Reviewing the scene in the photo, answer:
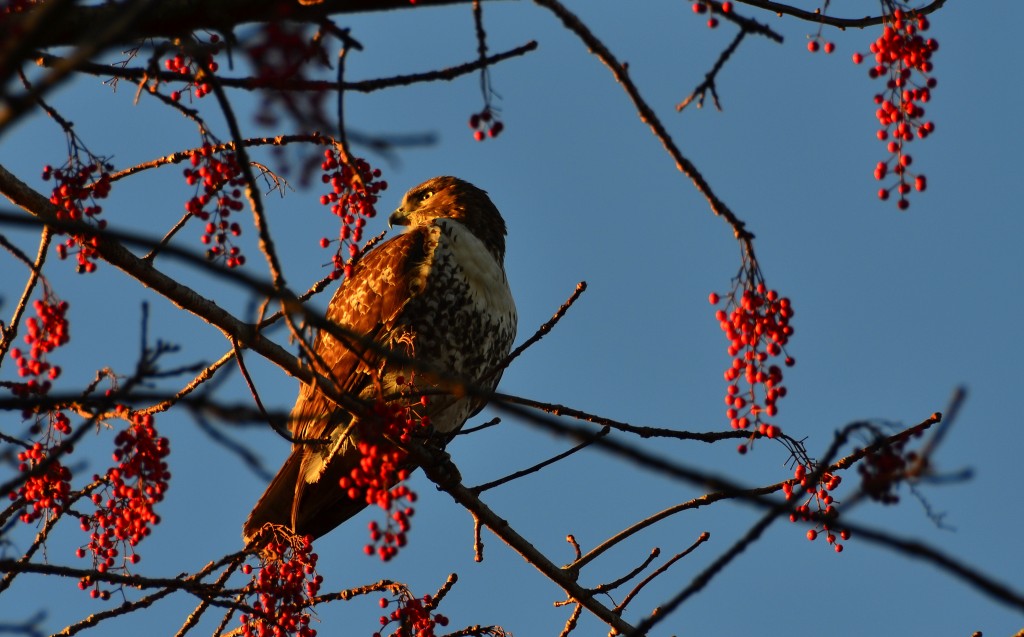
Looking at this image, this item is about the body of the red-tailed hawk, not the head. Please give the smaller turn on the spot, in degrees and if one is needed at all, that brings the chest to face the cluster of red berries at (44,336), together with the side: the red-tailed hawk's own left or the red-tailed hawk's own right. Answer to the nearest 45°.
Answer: approximately 90° to the red-tailed hawk's own right

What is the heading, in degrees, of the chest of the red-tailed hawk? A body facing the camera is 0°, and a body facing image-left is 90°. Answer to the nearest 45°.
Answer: approximately 315°

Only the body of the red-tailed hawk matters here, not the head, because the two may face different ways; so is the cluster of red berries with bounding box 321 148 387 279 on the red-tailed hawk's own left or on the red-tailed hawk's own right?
on the red-tailed hawk's own right
